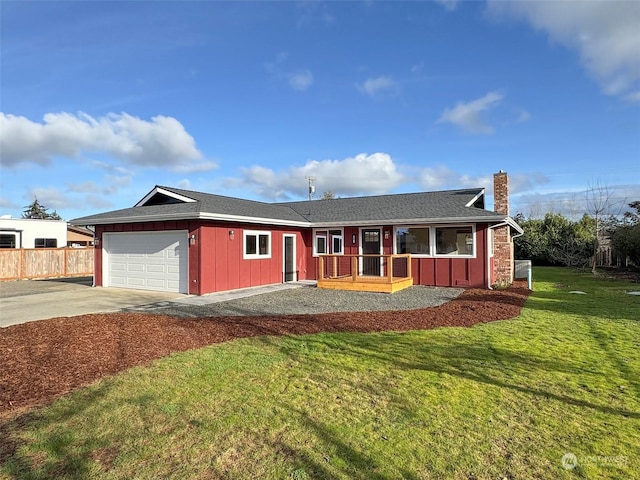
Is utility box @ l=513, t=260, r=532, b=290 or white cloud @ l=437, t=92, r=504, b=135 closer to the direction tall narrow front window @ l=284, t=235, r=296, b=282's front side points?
the utility box

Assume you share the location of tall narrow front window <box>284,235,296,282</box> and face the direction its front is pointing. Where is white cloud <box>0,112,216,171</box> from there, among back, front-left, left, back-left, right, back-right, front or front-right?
back

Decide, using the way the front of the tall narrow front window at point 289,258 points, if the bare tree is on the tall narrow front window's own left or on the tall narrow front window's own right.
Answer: on the tall narrow front window's own left

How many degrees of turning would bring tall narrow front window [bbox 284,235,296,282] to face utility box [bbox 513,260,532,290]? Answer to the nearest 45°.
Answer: approximately 45° to its left

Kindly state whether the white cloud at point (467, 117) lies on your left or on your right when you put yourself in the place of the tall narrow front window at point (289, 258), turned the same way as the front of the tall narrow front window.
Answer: on your left
